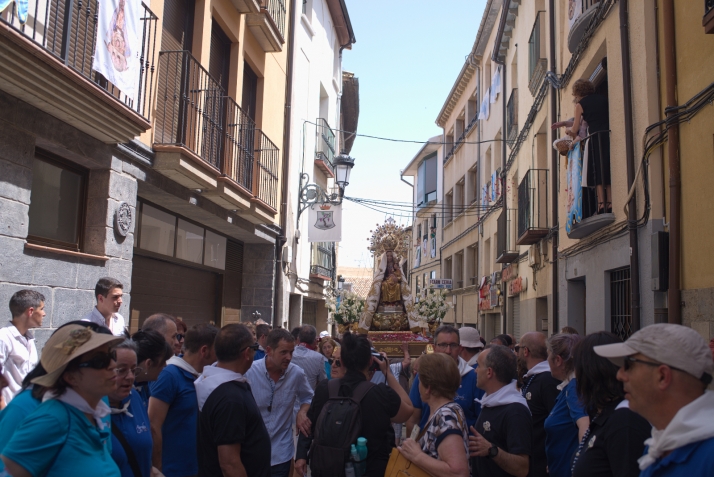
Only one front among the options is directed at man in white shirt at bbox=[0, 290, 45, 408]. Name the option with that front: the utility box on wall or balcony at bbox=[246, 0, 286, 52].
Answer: the utility box on wall

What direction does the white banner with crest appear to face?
toward the camera

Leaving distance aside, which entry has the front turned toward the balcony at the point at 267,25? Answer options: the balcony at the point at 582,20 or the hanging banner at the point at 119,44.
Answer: the balcony at the point at 582,20

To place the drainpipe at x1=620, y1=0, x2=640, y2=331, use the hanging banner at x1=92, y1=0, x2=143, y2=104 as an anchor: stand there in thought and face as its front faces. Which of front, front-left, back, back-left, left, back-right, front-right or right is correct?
front-left

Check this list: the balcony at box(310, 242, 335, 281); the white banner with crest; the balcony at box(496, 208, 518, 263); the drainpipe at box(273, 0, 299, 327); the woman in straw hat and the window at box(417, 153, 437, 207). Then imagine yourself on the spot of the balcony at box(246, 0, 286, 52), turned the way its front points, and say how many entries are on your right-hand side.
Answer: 1

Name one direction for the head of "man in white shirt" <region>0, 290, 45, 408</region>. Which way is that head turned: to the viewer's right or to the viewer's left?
to the viewer's right

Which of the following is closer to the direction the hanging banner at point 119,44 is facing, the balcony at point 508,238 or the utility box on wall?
the utility box on wall

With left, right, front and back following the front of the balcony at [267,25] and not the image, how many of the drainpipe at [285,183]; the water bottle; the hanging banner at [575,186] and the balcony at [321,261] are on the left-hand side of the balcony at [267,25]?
2

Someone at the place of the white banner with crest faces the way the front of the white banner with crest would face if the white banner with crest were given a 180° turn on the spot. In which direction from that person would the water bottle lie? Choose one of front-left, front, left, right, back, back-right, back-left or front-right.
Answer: back

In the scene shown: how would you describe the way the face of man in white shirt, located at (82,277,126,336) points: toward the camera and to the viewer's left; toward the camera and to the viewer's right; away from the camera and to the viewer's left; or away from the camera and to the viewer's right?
toward the camera and to the viewer's right

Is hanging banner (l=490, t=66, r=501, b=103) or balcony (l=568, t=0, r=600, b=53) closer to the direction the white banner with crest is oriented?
the balcony

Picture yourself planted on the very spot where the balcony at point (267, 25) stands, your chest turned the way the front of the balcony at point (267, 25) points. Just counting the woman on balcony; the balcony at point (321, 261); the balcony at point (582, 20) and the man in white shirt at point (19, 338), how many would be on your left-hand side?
1

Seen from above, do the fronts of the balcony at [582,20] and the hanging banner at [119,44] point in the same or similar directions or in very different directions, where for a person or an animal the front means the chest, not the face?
very different directions

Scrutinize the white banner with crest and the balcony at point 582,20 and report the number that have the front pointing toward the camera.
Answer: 1

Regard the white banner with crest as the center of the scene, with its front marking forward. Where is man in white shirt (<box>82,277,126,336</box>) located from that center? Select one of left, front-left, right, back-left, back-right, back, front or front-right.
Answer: front

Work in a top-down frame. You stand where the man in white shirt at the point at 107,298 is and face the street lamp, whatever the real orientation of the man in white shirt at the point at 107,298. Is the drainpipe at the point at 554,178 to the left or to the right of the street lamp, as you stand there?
right

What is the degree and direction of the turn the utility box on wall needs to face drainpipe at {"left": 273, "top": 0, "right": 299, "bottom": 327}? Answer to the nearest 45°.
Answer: approximately 90° to its right

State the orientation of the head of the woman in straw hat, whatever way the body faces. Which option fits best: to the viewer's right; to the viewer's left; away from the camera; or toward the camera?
to the viewer's right

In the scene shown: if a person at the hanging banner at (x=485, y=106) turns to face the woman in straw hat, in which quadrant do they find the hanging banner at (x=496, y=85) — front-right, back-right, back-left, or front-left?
front-left

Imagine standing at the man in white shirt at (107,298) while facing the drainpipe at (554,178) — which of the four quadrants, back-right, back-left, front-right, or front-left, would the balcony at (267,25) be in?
front-left

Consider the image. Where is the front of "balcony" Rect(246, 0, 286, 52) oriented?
to the viewer's right
